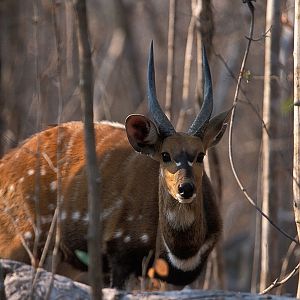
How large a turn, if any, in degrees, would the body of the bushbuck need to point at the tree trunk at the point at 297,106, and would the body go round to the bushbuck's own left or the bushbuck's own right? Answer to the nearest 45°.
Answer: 0° — it already faces it

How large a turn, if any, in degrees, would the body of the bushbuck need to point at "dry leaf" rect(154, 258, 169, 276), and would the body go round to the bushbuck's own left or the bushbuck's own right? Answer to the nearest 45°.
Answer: approximately 45° to the bushbuck's own right

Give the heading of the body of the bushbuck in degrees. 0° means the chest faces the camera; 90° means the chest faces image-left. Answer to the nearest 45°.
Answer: approximately 315°

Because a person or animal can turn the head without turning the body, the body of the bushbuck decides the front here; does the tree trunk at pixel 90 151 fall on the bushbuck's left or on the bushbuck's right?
on the bushbuck's right
